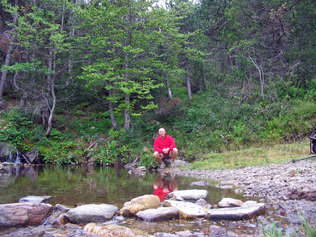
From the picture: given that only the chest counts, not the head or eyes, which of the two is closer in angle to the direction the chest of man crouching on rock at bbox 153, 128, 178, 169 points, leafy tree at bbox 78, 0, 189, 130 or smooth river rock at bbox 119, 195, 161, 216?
the smooth river rock

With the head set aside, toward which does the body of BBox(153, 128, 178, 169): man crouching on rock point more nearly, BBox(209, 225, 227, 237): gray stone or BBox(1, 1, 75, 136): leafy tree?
the gray stone

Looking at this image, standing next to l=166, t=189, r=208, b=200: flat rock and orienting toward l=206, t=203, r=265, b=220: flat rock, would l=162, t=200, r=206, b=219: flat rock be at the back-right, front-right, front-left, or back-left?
front-right

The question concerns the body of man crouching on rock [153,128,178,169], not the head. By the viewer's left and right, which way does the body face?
facing the viewer

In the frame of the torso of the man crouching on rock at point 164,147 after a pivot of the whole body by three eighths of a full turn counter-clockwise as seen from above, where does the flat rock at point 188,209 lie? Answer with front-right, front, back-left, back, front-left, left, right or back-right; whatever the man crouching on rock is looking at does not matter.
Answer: back-right

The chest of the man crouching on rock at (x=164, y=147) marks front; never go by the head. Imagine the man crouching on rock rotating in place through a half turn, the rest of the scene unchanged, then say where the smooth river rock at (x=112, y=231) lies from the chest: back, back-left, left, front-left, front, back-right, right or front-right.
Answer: back

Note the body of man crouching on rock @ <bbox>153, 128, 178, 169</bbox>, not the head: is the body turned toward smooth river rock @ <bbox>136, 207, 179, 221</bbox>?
yes

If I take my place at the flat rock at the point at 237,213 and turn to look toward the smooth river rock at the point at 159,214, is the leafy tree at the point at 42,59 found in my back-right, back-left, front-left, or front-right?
front-right

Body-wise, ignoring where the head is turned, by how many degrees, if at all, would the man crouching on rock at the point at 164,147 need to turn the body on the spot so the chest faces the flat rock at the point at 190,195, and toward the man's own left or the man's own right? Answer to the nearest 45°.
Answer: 0° — they already face it

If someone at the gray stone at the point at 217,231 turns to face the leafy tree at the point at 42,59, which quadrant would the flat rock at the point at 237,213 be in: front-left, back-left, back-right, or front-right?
front-right

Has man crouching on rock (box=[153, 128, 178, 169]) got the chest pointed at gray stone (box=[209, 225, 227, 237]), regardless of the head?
yes

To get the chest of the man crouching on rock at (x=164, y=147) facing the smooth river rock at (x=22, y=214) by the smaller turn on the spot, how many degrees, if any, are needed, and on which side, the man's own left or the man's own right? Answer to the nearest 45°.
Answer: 0° — they already face it

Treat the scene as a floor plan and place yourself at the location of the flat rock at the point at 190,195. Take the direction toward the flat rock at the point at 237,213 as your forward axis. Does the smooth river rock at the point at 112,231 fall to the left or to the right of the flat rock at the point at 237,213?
right

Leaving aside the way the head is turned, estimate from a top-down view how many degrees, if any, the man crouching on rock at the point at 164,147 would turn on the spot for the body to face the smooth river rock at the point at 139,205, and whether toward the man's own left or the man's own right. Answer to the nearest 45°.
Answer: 0° — they already face it

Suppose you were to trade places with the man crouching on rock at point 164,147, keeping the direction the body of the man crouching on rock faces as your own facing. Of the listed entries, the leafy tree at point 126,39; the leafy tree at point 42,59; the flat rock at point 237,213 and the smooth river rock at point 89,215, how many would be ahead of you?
2
